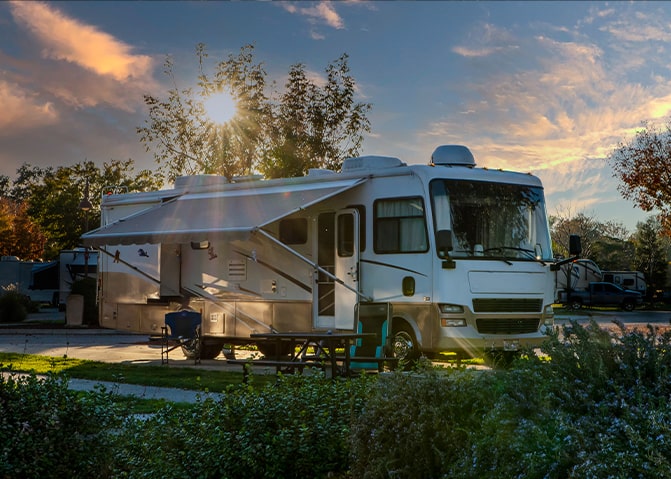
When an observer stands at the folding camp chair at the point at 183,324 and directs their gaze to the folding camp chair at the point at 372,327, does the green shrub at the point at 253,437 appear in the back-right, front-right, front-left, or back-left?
front-right

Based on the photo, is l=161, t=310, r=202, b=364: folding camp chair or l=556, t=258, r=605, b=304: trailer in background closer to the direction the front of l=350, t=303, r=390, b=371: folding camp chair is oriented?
the folding camp chair

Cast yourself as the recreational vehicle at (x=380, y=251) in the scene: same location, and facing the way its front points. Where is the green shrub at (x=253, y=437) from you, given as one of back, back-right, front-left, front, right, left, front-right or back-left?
front-right

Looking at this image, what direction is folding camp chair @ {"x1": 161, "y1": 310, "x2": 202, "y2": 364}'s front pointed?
toward the camera

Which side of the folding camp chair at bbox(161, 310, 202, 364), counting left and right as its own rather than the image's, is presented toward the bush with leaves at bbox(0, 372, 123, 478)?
front

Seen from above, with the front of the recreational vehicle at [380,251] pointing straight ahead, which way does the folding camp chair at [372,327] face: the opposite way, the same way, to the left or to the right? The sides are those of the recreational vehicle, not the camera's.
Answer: to the right

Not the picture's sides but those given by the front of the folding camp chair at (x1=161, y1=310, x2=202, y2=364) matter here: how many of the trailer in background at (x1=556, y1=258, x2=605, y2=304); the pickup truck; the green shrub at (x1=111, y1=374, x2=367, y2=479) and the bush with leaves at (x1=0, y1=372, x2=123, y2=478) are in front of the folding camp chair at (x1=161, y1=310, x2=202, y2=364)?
2

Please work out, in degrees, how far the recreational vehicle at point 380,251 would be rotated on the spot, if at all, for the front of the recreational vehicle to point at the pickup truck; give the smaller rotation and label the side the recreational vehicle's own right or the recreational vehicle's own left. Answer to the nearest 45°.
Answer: approximately 90° to the recreational vehicle's own left

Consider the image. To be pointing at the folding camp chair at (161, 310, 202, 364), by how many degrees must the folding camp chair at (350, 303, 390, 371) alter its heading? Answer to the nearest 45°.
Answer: approximately 90° to its right

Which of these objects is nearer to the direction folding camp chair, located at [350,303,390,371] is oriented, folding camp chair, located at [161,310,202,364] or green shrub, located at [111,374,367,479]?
the green shrub

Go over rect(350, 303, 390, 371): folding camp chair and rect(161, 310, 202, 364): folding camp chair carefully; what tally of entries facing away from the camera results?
0

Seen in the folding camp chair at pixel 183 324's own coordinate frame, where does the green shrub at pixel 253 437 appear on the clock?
The green shrub is roughly at 12 o'clock from the folding camp chair.

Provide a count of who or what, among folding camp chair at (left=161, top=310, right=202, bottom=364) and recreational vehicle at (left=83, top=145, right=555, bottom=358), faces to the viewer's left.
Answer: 0

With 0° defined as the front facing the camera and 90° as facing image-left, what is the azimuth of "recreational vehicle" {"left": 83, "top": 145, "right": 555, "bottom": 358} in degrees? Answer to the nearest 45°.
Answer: approximately 315°
